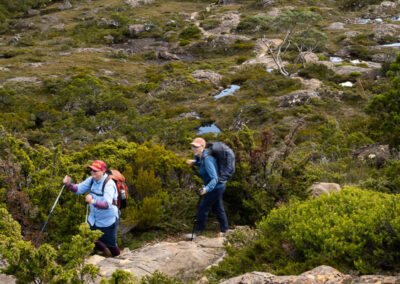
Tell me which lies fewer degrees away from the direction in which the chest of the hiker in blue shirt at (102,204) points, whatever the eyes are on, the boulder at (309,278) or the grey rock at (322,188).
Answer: the boulder

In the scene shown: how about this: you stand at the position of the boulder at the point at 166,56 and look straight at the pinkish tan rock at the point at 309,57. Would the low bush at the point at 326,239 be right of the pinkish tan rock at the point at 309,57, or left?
right

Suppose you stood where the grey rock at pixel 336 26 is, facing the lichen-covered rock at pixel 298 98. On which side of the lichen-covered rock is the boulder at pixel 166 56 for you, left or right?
right

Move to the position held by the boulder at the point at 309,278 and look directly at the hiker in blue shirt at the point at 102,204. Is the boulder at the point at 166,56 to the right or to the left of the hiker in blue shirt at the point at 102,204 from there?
right
